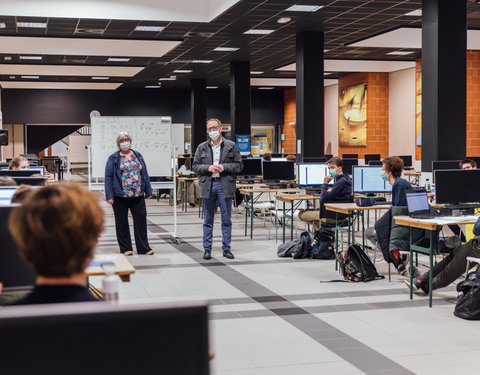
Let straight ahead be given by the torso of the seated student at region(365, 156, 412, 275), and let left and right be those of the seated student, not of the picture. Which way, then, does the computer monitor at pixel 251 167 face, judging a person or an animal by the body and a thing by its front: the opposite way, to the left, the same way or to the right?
to the left

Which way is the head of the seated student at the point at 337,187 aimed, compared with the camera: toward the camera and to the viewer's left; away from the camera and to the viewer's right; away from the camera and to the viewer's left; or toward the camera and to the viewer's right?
toward the camera and to the viewer's left

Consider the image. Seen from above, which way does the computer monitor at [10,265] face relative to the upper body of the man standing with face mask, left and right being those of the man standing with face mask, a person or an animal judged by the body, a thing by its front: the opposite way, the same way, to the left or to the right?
the same way

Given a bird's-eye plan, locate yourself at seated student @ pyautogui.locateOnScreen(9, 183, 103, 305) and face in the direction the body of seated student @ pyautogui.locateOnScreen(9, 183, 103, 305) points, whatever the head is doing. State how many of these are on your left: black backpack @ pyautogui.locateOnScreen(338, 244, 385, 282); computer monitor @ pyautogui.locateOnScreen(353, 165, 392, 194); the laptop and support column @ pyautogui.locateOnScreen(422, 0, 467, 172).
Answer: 0

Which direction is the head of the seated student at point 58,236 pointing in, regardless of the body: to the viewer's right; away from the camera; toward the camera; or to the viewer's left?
away from the camera

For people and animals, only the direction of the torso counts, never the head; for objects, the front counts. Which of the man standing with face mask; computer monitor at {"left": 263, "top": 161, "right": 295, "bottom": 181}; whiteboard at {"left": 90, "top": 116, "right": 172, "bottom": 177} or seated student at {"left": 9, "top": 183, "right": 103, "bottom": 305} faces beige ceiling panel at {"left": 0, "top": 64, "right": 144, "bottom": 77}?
the seated student

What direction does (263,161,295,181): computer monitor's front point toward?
toward the camera

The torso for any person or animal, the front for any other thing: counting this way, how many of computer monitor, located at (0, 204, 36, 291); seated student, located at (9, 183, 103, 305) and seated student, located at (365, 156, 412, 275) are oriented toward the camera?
1

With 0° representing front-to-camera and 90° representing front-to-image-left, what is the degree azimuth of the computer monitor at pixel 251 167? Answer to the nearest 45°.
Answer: approximately 0°

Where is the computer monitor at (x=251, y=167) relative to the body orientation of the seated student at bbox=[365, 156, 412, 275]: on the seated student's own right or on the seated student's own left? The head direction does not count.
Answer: on the seated student's own right

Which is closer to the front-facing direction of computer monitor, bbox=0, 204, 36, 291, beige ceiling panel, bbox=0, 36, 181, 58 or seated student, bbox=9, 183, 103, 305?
the seated student
